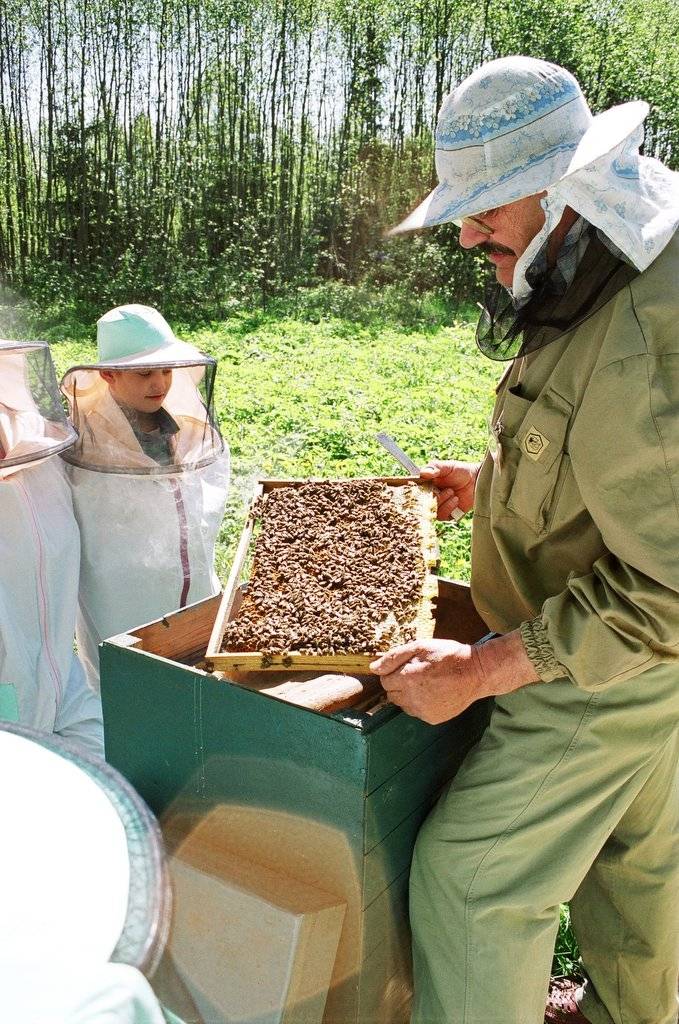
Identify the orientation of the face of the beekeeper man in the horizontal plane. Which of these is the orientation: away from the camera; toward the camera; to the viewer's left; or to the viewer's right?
to the viewer's left

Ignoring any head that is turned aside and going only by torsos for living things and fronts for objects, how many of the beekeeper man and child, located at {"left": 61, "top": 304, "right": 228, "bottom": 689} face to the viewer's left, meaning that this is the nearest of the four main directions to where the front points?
1

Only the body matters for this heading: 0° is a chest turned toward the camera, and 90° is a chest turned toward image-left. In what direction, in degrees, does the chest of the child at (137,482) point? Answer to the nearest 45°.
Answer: approximately 315°

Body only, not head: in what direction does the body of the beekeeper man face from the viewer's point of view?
to the viewer's left

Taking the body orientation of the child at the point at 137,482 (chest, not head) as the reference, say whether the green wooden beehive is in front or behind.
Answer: in front

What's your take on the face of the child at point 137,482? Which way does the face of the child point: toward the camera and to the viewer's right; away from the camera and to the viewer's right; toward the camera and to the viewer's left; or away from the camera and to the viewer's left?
toward the camera and to the viewer's right

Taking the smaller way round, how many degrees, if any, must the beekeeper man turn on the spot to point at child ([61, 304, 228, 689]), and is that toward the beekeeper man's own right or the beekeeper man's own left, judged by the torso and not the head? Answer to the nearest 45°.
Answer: approximately 45° to the beekeeper man's own right

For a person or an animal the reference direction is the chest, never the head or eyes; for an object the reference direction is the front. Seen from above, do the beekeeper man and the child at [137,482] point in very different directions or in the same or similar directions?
very different directions
